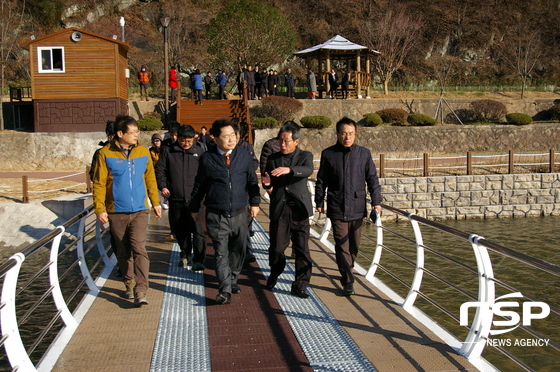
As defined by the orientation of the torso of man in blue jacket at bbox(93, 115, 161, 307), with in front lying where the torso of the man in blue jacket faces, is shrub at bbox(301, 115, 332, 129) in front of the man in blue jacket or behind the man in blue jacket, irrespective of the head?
behind

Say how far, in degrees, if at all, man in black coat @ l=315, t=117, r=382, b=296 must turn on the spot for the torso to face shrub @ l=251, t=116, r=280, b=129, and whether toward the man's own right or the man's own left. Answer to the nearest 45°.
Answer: approximately 180°

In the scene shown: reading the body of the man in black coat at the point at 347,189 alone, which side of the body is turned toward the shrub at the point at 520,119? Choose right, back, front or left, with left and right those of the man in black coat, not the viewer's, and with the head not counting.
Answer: back

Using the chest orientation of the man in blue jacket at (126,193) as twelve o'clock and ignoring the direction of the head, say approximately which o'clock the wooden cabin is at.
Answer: The wooden cabin is roughly at 6 o'clock from the man in blue jacket.

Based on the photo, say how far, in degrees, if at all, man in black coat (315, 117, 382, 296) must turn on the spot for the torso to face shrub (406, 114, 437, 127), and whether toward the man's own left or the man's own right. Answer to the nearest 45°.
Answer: approximately 180°

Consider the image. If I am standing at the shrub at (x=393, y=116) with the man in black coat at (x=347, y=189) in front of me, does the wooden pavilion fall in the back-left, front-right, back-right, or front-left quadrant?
back-right

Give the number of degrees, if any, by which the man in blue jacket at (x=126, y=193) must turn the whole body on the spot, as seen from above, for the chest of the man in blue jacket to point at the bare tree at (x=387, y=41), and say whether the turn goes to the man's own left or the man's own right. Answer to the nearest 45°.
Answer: approximately 135° to the man's own left
